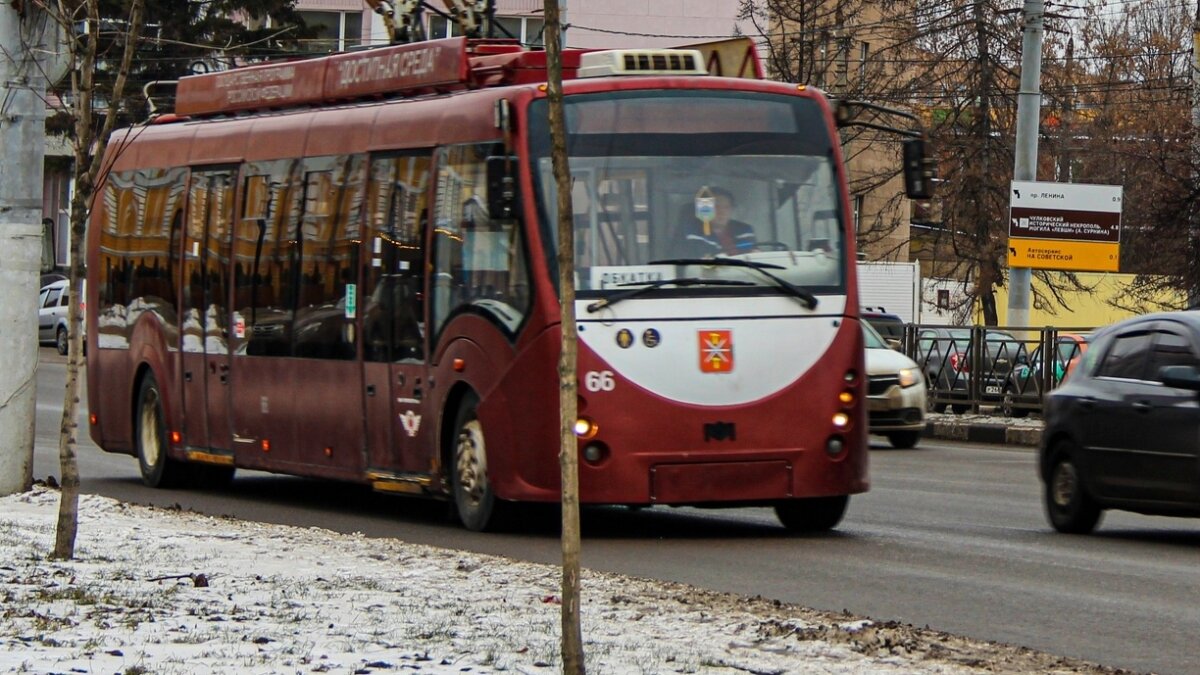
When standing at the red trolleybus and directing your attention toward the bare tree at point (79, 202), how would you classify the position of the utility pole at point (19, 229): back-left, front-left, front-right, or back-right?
front-right

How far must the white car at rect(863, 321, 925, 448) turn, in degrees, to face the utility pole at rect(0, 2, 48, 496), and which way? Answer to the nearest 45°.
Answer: approximately 90° to its right

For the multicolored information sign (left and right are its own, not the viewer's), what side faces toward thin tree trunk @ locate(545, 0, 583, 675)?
front

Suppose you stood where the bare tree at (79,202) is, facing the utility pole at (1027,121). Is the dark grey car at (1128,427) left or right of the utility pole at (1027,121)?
right

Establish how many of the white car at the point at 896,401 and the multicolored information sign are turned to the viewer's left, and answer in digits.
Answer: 0

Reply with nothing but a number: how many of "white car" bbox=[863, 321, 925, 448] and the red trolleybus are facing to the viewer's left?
0

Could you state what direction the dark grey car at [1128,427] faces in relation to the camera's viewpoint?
facing the viewer and to the right of the viewer

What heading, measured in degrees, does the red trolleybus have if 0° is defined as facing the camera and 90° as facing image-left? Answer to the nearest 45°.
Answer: approximately 315°

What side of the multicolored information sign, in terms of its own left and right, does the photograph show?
front

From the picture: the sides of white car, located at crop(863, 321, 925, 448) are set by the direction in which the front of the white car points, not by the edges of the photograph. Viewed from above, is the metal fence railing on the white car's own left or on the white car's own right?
on the white car's own left
